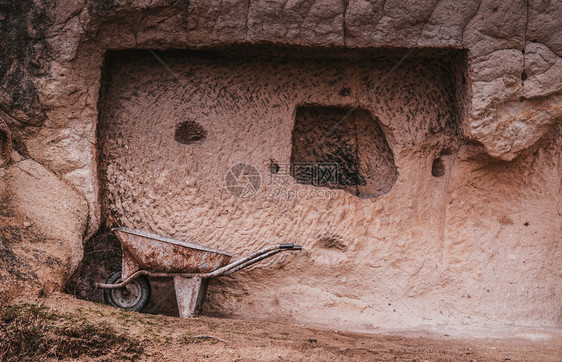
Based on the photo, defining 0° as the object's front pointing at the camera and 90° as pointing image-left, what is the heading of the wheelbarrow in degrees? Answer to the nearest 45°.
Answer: approximately 90°
